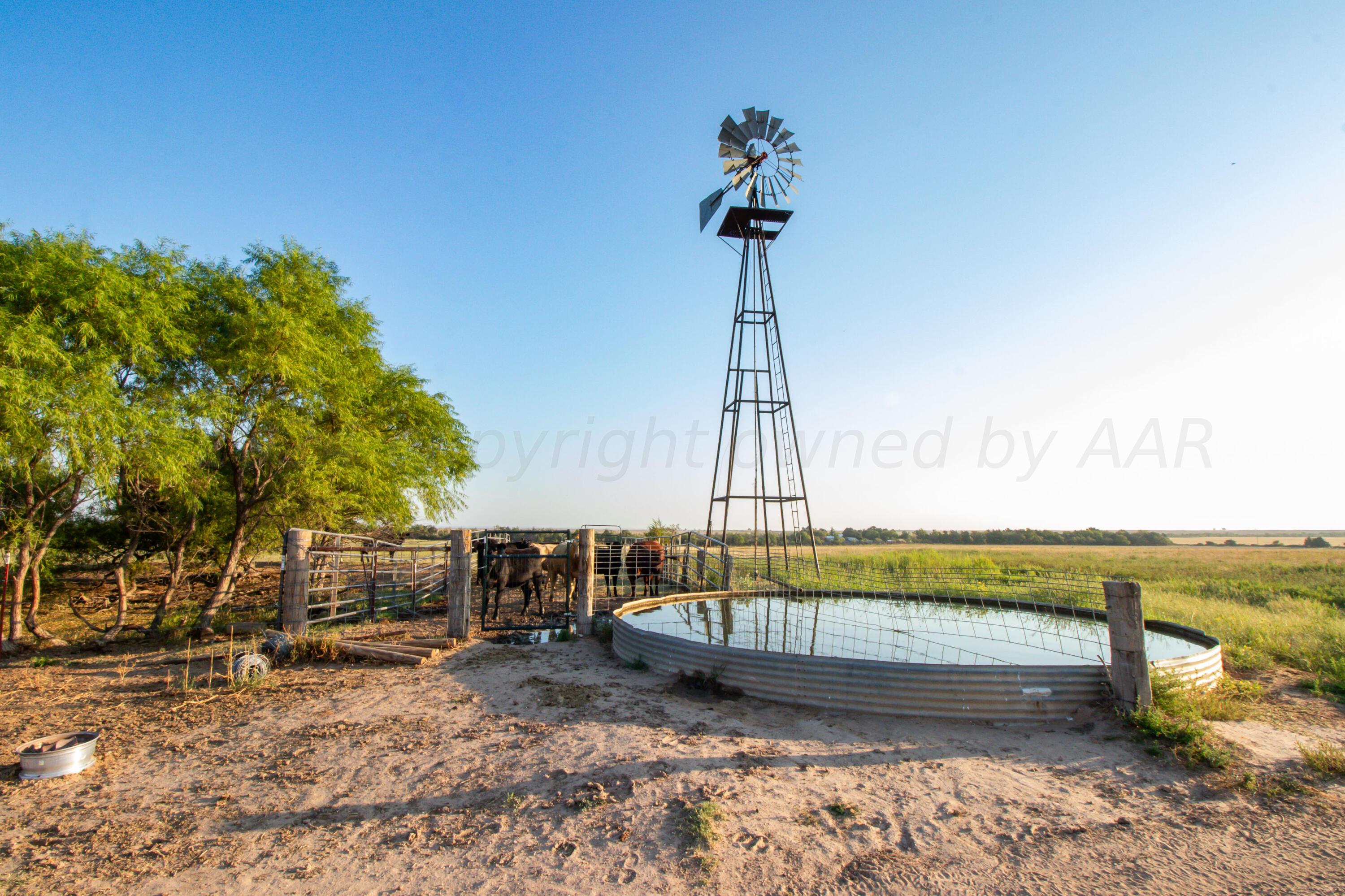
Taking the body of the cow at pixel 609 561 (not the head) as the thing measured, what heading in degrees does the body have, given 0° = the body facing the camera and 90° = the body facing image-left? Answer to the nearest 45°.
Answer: approximately 315°

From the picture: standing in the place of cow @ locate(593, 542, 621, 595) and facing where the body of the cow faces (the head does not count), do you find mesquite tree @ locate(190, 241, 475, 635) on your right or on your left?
on your right

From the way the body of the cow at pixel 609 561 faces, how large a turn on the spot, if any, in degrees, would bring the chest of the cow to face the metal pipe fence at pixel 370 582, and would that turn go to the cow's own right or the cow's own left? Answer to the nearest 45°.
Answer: approximately 135° to the cow's own right

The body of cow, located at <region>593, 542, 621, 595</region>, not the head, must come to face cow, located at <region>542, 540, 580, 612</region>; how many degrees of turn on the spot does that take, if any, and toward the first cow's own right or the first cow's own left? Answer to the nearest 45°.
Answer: approximately 90° to the first cow's own right

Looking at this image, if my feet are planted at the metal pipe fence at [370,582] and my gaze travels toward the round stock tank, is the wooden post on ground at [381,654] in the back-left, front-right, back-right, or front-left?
front-right

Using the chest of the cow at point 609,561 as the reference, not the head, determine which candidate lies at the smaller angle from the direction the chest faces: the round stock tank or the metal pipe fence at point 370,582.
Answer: the round stock tank

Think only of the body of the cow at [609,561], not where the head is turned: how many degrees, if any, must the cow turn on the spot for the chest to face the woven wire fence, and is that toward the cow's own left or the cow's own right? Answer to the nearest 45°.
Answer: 0° — it already faces it

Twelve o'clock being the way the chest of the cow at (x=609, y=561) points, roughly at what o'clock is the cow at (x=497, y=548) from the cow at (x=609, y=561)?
the cow at (x=497, y=548) is roughly at 4 o'clock from the cow at (x=609, y=561).

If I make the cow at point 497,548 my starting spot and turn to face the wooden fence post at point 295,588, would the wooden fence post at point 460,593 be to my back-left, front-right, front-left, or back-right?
front-left

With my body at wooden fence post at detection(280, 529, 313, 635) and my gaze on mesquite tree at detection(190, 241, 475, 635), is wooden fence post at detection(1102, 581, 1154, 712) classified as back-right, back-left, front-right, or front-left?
back-right

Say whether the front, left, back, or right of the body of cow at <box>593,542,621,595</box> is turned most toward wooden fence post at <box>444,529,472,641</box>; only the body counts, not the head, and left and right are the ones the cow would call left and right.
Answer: right
